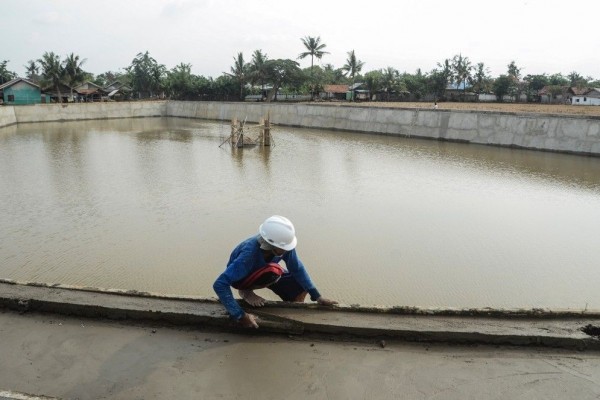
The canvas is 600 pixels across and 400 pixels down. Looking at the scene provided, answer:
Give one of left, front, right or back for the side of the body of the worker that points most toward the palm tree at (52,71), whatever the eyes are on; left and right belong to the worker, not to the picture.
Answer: back

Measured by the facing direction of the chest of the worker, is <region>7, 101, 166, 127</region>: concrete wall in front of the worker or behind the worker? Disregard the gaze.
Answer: behind

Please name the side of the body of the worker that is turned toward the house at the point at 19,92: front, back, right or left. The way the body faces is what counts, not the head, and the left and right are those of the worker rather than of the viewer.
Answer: back

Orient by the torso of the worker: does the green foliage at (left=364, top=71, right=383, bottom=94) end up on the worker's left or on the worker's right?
on the worker's left

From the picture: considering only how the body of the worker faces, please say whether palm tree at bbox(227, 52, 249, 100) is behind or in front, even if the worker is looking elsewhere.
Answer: behind

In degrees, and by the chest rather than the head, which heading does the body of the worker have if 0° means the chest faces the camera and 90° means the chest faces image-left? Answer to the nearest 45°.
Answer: approximately 315°

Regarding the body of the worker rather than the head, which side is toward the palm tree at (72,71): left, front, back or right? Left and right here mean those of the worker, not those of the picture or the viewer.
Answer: back

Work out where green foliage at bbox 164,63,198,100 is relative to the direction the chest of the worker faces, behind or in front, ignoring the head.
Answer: behind

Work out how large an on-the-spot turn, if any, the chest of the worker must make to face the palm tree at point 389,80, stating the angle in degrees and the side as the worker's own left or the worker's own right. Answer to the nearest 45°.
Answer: approximately 135° to the worker's own left

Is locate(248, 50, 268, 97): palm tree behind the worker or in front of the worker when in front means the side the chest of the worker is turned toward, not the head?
behind

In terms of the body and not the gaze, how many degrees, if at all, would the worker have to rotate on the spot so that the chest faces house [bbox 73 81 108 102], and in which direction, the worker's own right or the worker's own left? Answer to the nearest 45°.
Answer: approximately 135° to the worker's own left

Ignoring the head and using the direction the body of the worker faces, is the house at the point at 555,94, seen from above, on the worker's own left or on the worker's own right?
on the worker's own left

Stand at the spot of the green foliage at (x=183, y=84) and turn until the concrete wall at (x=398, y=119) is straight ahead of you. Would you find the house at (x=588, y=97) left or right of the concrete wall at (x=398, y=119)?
left
